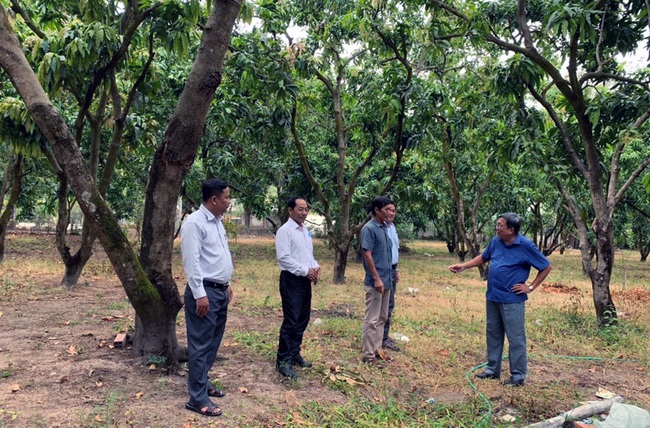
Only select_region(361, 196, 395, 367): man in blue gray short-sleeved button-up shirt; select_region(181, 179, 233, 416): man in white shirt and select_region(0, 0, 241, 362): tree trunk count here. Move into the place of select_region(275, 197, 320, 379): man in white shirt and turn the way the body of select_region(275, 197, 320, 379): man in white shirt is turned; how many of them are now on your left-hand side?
1

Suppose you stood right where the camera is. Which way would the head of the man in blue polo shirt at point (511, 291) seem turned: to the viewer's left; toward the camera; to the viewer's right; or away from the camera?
to the viewer's left

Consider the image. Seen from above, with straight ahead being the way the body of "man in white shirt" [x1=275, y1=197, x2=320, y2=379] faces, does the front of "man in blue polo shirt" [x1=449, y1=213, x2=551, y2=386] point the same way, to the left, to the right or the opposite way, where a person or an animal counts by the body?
to the right

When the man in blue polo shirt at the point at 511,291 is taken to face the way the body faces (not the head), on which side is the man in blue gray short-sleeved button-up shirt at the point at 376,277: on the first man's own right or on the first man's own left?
on the first man's own right

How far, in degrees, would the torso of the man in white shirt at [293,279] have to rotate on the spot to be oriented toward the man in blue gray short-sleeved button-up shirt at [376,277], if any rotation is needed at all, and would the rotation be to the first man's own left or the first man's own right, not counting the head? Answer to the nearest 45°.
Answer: approximately 90° to the first man's own left

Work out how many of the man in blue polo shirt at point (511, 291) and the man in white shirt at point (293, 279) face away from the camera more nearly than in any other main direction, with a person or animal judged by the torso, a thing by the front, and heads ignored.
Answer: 0

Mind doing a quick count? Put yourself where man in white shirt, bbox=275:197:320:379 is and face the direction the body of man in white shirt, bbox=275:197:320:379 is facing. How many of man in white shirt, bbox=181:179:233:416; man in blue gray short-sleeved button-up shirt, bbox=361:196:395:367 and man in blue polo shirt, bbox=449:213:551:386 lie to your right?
1

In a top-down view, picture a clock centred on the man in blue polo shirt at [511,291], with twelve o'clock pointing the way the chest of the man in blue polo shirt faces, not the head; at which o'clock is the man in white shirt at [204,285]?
The man in white shirt is roughly at 12 o'clock from the man in blue polo shirt.

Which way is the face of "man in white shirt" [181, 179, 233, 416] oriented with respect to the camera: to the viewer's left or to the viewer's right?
to the viewer's right

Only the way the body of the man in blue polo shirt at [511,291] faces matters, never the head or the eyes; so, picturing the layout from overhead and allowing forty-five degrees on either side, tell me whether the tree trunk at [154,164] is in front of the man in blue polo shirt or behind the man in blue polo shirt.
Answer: in front

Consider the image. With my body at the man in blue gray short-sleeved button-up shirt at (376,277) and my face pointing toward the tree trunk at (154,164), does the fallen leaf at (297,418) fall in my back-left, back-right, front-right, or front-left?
front-left

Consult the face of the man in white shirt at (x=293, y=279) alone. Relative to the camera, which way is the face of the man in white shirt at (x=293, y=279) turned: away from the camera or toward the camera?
toward the camera

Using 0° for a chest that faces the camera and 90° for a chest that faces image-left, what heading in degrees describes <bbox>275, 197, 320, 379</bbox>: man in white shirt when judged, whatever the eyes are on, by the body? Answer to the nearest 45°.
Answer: approximately 315°

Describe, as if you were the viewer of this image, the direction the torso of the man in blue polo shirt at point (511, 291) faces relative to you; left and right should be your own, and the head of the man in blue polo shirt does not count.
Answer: facing the viewer and to the left of the viewer

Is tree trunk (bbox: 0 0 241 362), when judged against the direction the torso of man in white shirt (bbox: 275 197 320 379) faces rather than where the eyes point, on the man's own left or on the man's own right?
on the man's own right

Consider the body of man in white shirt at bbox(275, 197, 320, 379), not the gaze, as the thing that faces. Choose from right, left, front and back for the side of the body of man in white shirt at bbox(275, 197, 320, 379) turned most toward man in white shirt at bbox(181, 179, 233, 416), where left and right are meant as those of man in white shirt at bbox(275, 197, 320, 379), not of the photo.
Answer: right
